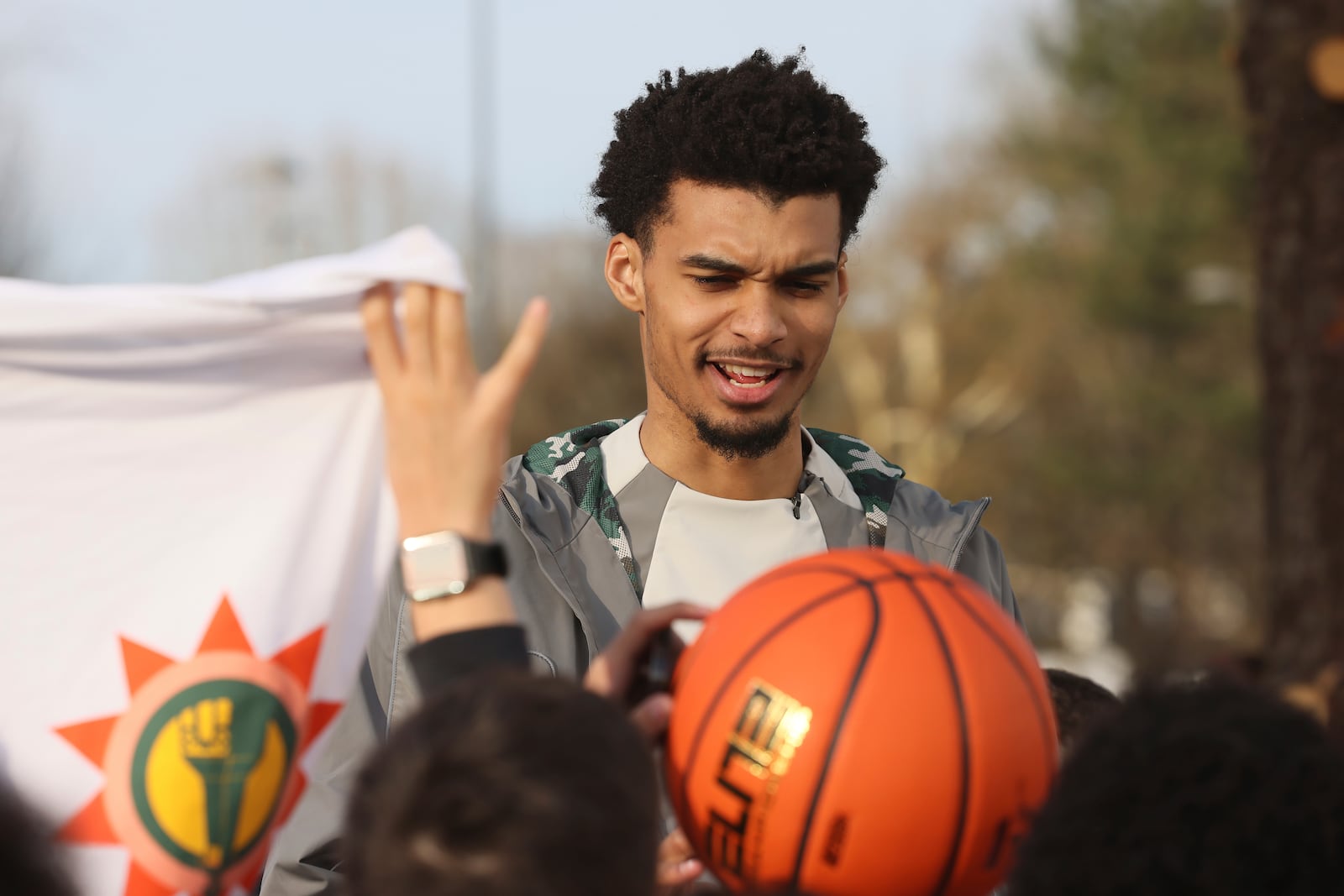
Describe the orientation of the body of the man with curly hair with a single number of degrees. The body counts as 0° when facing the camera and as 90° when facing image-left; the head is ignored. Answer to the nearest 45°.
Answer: approximately 0°

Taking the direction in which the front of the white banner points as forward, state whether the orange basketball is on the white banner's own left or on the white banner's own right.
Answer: on the white banner's own left

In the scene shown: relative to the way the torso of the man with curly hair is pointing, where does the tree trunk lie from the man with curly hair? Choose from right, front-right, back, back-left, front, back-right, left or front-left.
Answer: back-left

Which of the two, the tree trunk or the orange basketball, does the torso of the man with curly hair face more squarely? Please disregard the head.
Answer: the orange basketball

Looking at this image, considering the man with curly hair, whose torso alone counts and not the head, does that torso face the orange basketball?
yes
